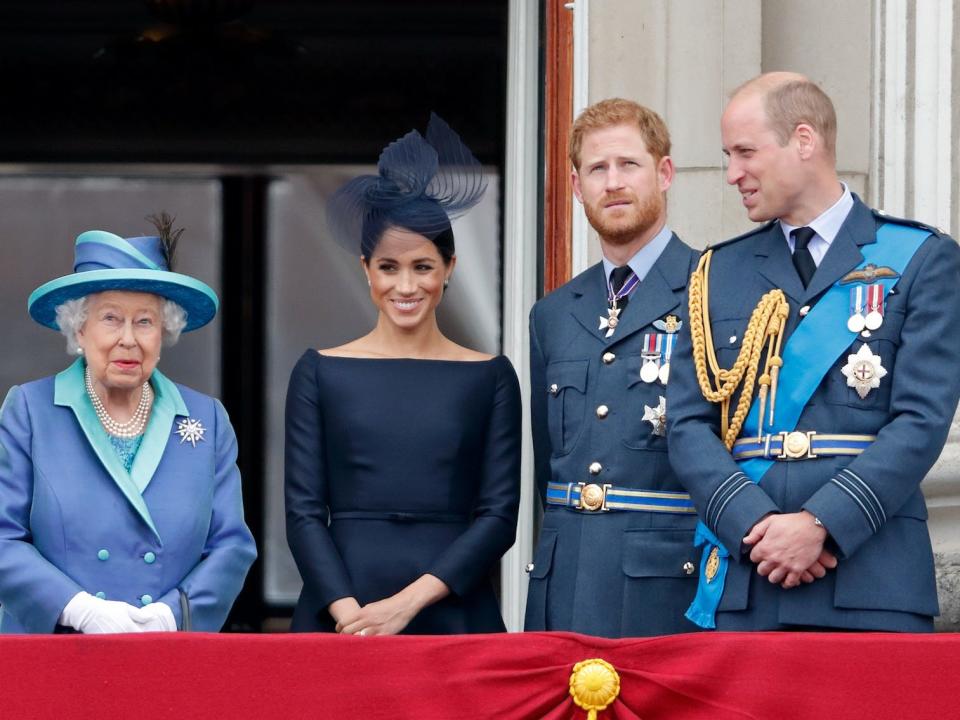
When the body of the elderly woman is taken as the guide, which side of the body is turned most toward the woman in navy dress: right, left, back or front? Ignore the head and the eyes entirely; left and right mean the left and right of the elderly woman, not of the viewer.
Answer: left

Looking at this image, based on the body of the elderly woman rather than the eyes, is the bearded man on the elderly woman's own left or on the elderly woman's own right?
on the elderly woman's own left

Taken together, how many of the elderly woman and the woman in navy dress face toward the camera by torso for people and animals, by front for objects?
2

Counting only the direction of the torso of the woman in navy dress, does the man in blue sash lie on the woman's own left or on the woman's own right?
on the woman's own left

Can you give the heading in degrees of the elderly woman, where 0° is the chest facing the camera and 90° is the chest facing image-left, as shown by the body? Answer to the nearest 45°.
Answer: approximately 0°

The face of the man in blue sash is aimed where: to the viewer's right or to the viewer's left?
to the viewer's left

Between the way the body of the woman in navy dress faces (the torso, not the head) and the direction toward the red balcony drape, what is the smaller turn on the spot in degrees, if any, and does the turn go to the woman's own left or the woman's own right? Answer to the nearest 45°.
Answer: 0° — they already face it
